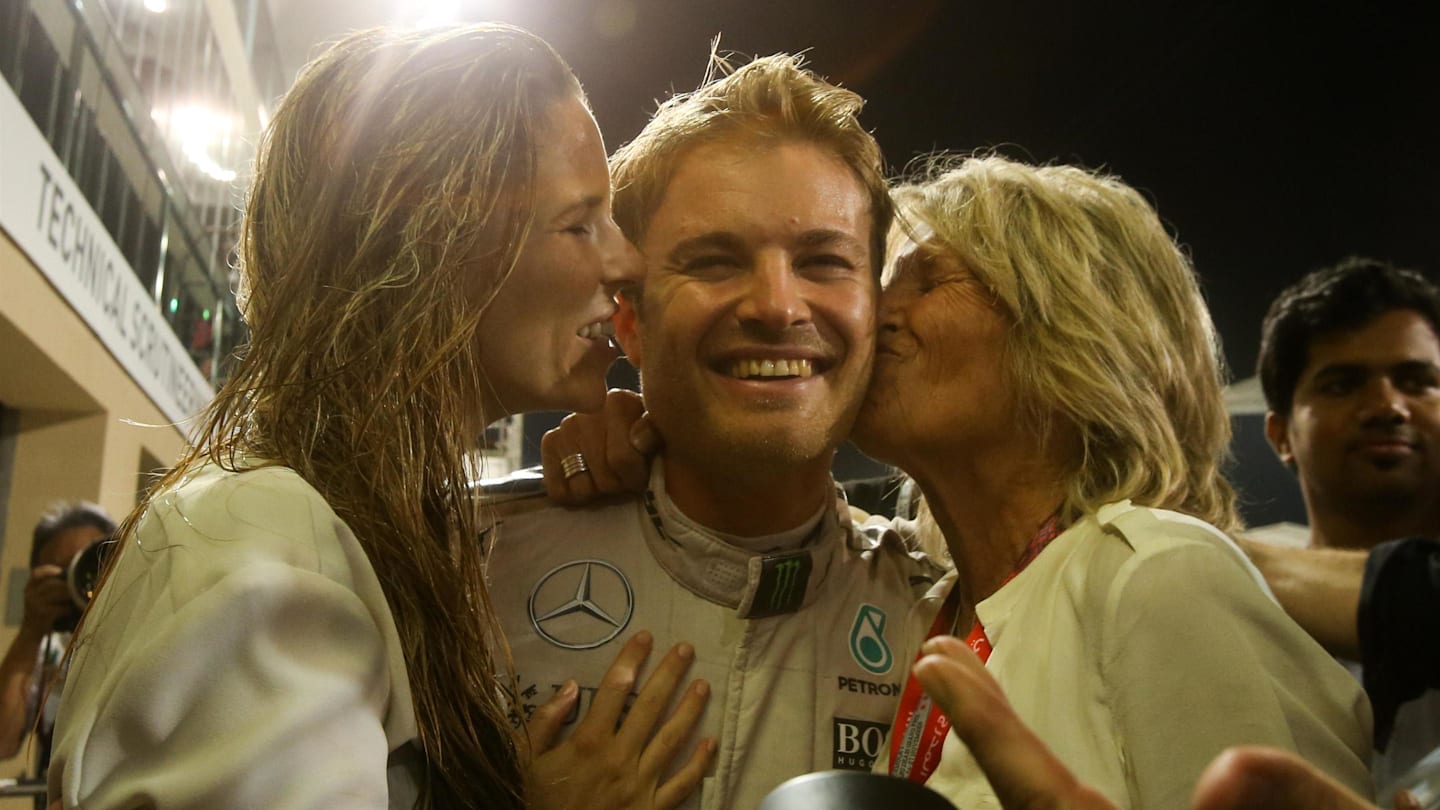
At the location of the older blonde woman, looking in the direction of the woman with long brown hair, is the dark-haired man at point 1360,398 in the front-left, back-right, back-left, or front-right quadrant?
back-right

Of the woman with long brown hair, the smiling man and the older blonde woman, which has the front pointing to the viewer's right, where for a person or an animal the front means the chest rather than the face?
the woman with long brown hair

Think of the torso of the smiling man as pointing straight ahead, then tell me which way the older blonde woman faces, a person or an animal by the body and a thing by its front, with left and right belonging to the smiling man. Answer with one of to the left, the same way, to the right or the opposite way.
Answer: to the right

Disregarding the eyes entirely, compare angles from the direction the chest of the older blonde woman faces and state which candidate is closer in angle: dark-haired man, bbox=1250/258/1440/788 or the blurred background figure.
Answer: the blurred background figure

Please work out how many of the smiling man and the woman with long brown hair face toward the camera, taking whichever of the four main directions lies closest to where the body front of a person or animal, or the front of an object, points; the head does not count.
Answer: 1

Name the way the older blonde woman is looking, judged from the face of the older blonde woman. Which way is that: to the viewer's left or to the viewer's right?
to the viewer's left

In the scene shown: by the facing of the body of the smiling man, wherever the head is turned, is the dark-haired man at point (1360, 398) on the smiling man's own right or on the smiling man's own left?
on the smiling man's own left

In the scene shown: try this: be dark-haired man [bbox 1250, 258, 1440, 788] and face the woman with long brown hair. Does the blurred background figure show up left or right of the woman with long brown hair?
right

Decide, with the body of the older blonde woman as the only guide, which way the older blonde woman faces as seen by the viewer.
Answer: to the viewer's left

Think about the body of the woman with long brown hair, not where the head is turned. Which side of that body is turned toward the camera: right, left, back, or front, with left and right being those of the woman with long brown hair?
right

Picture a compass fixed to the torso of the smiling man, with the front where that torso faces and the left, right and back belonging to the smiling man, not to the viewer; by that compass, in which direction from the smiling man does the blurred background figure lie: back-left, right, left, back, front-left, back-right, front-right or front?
back-right

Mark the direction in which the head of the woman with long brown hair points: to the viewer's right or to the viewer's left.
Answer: to the viewer's right
